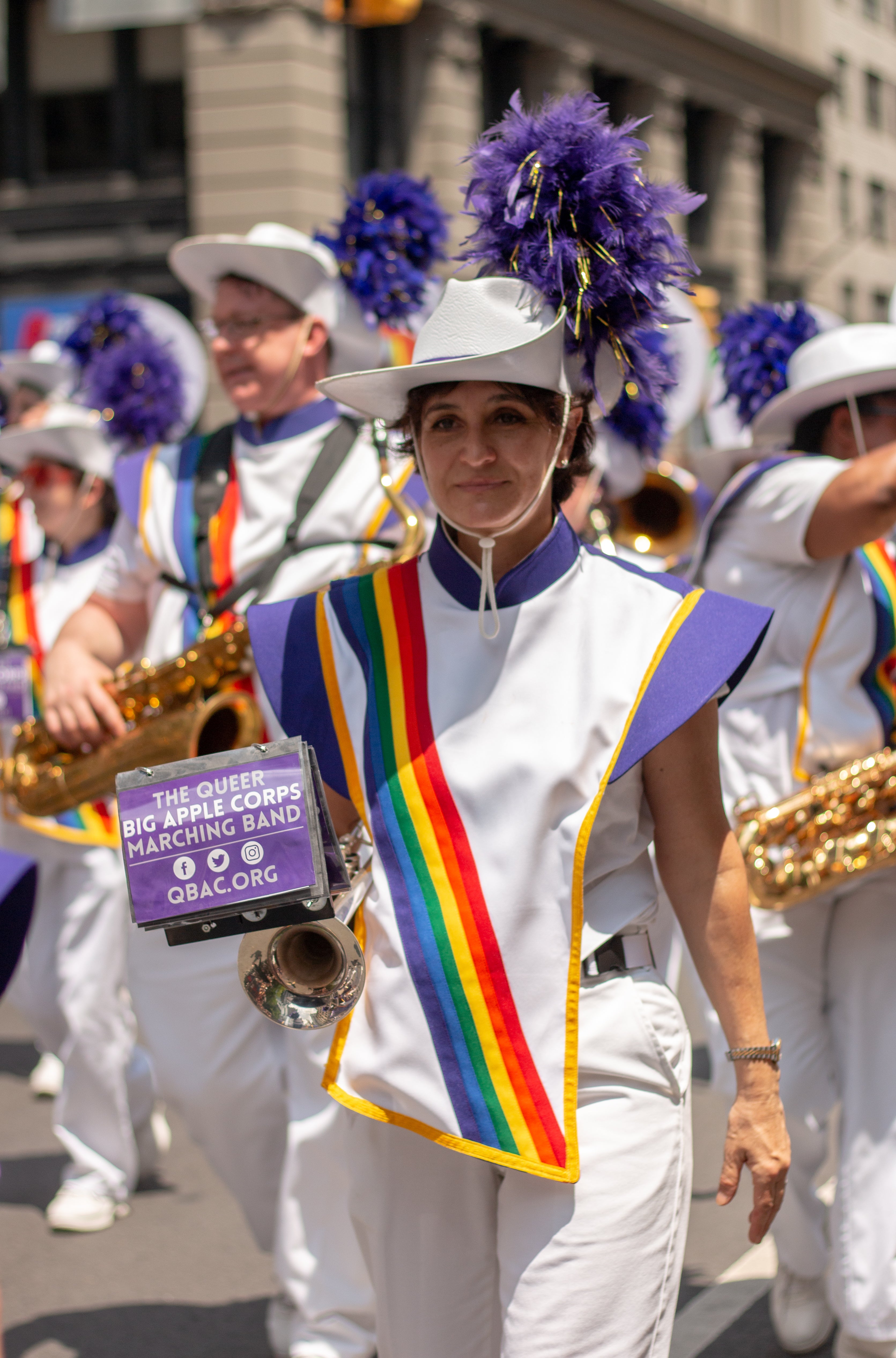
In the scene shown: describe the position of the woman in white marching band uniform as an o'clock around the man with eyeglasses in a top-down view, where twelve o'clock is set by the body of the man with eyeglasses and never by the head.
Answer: The woman in white marching band uniform is roughly at 10 o'clock from the man with eyeglasses.

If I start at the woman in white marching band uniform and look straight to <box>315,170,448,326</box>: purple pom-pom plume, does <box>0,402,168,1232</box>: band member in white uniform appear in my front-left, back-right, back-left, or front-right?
front-left

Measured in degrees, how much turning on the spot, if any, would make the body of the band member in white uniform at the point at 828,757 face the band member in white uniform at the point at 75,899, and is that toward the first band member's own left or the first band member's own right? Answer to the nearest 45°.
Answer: approximately 180°

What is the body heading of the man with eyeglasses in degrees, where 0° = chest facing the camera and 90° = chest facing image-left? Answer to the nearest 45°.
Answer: approximately 45°

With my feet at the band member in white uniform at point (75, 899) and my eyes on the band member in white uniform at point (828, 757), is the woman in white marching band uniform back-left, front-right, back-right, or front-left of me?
front-right

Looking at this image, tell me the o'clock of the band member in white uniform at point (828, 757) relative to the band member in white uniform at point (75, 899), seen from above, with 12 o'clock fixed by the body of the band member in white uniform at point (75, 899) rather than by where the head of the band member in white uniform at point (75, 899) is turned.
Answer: the band member in white uniform at point (828, 757) is roughly at 9 o'clock from the band member in white uniform at point (75, 899).

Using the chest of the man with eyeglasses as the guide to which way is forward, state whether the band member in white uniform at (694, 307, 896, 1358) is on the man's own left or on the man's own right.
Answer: on the man's own left
